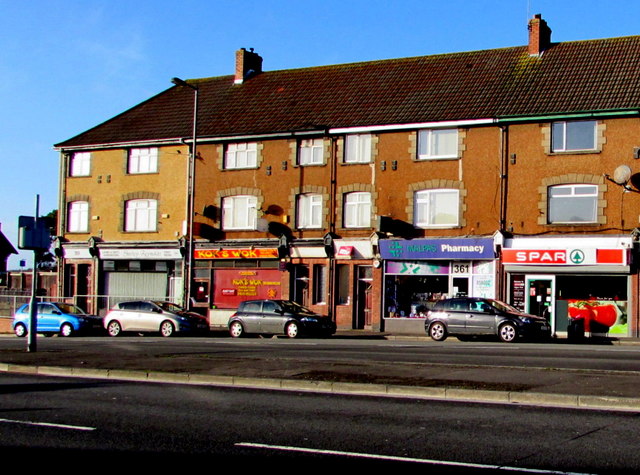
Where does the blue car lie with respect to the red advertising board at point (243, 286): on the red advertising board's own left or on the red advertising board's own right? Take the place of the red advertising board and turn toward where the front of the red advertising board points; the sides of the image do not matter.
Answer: on the red advertising board's own right

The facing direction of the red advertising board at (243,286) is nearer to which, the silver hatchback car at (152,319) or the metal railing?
the silver hatchback car

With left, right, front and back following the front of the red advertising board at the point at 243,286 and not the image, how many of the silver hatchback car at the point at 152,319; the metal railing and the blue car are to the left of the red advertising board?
0

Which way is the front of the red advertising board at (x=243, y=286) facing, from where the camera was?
facing the viewer

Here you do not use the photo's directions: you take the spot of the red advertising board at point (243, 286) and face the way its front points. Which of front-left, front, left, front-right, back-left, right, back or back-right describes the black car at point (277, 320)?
front

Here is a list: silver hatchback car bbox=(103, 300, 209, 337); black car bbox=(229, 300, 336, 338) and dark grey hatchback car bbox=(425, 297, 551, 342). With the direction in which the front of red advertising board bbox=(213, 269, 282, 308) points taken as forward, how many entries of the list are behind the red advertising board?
0

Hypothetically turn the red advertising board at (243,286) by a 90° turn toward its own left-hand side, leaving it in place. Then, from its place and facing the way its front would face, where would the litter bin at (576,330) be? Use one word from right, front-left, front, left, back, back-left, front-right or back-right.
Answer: front-right

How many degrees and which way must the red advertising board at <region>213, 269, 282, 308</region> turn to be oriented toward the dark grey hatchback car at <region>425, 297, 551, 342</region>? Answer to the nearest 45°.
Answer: approximately 45° to its left

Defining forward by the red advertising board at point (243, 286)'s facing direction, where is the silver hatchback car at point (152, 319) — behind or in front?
in front

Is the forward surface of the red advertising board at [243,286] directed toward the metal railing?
no
